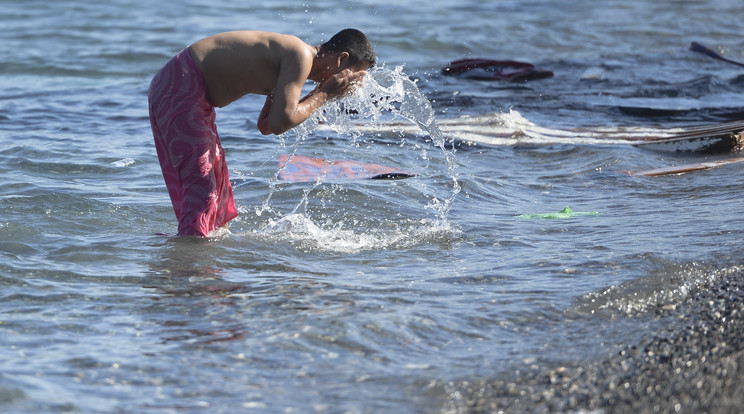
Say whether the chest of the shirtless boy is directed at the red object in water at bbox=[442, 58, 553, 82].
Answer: no

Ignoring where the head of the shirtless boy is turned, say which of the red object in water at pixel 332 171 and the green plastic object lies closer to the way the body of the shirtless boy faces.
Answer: the green plastic object

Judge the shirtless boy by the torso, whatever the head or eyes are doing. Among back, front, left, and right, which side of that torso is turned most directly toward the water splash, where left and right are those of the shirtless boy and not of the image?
front

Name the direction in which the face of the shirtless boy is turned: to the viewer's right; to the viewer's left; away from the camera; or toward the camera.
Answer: to the viewer's right

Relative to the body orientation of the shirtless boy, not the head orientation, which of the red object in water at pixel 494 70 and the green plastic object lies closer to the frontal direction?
the green plastic object

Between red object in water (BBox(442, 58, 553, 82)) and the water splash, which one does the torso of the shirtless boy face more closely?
the water splash

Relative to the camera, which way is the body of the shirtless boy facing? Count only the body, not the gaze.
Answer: to the viewer's right

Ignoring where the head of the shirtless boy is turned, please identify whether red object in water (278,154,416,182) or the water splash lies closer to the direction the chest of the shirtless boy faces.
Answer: the water splash

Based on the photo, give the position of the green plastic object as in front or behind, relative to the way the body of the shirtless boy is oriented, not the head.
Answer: in front
